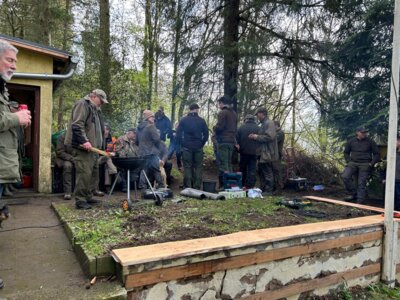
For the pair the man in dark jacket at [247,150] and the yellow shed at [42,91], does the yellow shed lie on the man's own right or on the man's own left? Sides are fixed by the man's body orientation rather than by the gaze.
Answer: on the man's own left

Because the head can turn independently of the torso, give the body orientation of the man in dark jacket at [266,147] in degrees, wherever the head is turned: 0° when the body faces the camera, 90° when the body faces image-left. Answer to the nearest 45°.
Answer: approximately 90°

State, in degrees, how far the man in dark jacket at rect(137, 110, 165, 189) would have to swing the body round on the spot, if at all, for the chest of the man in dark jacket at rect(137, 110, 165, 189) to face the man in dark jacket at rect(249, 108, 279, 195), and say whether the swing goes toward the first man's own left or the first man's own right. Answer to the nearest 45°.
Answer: approximately 45° to the first man's own right

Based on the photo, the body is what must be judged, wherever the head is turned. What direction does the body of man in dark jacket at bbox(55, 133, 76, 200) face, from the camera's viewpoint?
to the viewer's right

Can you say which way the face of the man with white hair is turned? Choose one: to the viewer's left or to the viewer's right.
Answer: to the viewer's right

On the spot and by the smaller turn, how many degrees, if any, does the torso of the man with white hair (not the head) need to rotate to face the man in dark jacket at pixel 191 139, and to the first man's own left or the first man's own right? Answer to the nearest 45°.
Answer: approximately 45° to the first man's own left

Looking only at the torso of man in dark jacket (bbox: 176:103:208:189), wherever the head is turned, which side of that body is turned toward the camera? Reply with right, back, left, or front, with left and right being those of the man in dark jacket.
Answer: back

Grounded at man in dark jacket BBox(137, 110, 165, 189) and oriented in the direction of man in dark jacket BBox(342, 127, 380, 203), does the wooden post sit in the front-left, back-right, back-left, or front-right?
front-right

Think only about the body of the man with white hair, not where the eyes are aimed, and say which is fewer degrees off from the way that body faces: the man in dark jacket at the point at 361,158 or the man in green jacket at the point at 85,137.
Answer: the man in dark jacket
